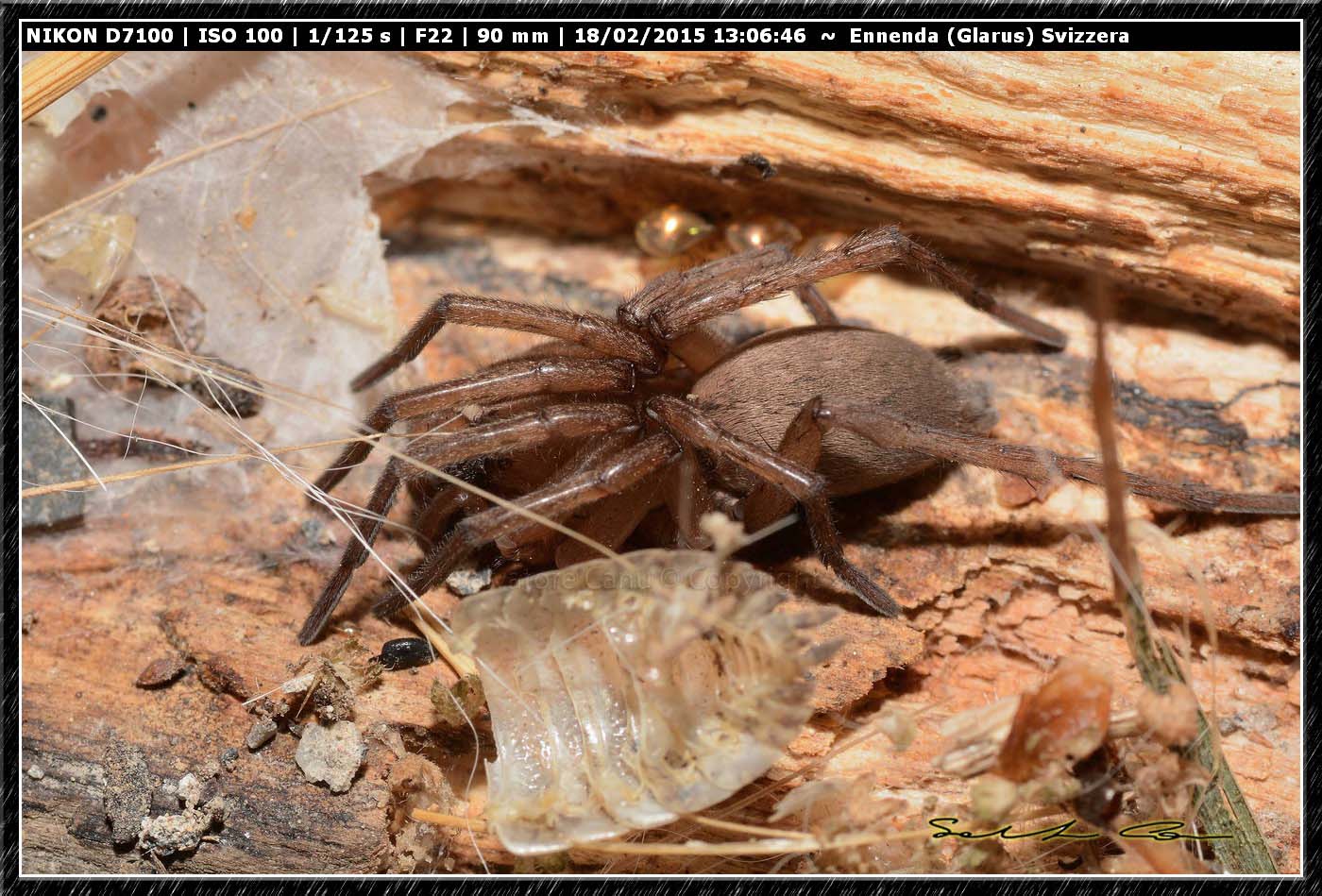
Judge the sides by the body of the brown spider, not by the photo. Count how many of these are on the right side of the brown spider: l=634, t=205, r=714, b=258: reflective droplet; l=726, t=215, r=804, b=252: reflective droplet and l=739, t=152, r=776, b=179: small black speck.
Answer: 3

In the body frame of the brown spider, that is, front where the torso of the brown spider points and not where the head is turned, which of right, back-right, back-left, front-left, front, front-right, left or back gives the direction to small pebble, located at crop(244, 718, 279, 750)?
front-left

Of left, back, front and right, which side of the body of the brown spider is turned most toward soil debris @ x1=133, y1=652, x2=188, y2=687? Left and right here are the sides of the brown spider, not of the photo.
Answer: front

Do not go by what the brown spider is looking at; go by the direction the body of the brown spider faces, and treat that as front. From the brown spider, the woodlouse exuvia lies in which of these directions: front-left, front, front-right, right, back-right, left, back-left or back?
left

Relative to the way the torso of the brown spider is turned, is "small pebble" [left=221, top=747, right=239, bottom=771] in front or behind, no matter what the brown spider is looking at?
in front

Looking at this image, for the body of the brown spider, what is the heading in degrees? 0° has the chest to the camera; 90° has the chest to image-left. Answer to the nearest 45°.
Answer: approximately 90°

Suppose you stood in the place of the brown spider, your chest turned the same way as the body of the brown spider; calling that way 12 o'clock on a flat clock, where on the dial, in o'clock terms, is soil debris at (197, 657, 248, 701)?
The soil debris is roughly at 11 o'clock from the brown spider.

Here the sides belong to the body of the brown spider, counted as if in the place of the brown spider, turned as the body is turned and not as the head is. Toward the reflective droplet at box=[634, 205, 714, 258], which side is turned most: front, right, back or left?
right

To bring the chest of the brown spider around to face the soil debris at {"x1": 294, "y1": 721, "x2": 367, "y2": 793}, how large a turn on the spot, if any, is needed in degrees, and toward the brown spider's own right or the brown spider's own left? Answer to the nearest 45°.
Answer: approximately 45° to the brown spider's own left
